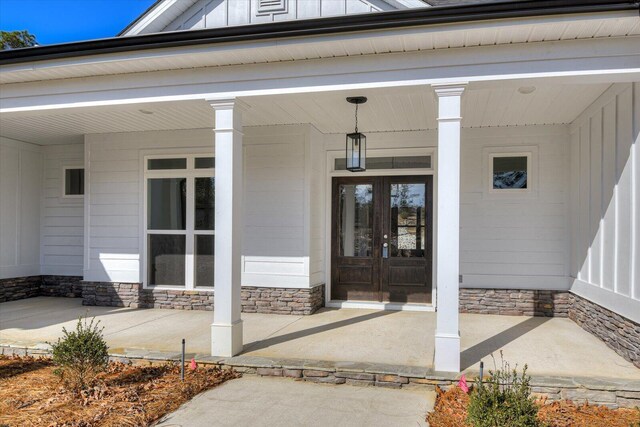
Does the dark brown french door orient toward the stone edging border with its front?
yes

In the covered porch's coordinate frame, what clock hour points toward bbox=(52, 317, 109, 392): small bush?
The small bush is roughly at 1 o'clock from the covered porch.

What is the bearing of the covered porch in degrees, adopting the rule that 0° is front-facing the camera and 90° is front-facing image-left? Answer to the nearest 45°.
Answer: approximately 0°

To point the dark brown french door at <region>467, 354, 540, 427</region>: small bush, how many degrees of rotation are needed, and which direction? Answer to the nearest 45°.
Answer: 0° — it already faces it

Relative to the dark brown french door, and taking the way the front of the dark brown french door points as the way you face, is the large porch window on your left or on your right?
on your right
